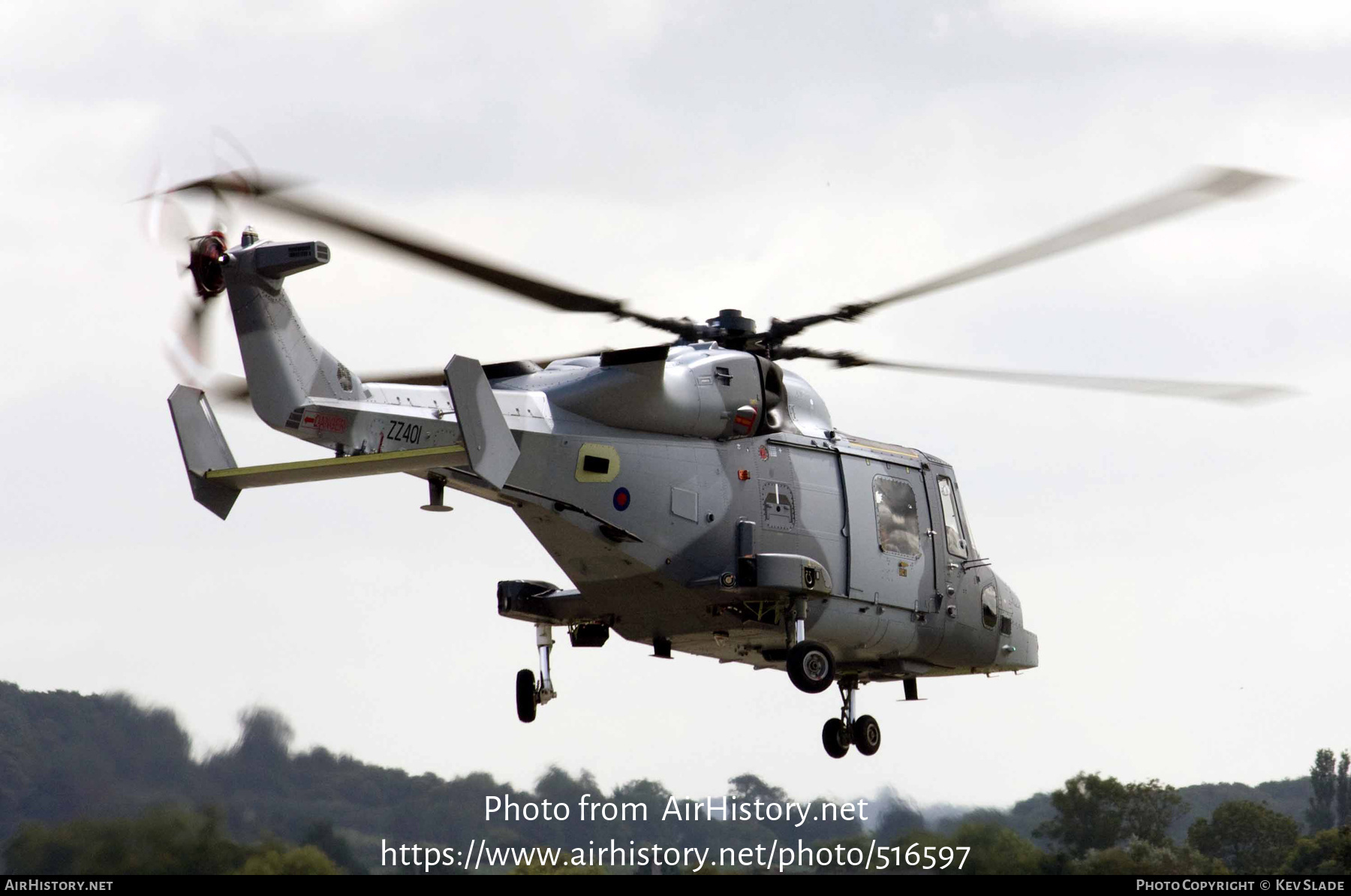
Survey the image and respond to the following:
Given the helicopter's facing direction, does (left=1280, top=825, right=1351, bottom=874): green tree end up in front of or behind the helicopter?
in front

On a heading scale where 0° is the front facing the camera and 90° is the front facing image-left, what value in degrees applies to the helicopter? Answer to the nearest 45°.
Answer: approximately 225°

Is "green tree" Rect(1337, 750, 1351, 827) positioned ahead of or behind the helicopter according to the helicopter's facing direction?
ahead
